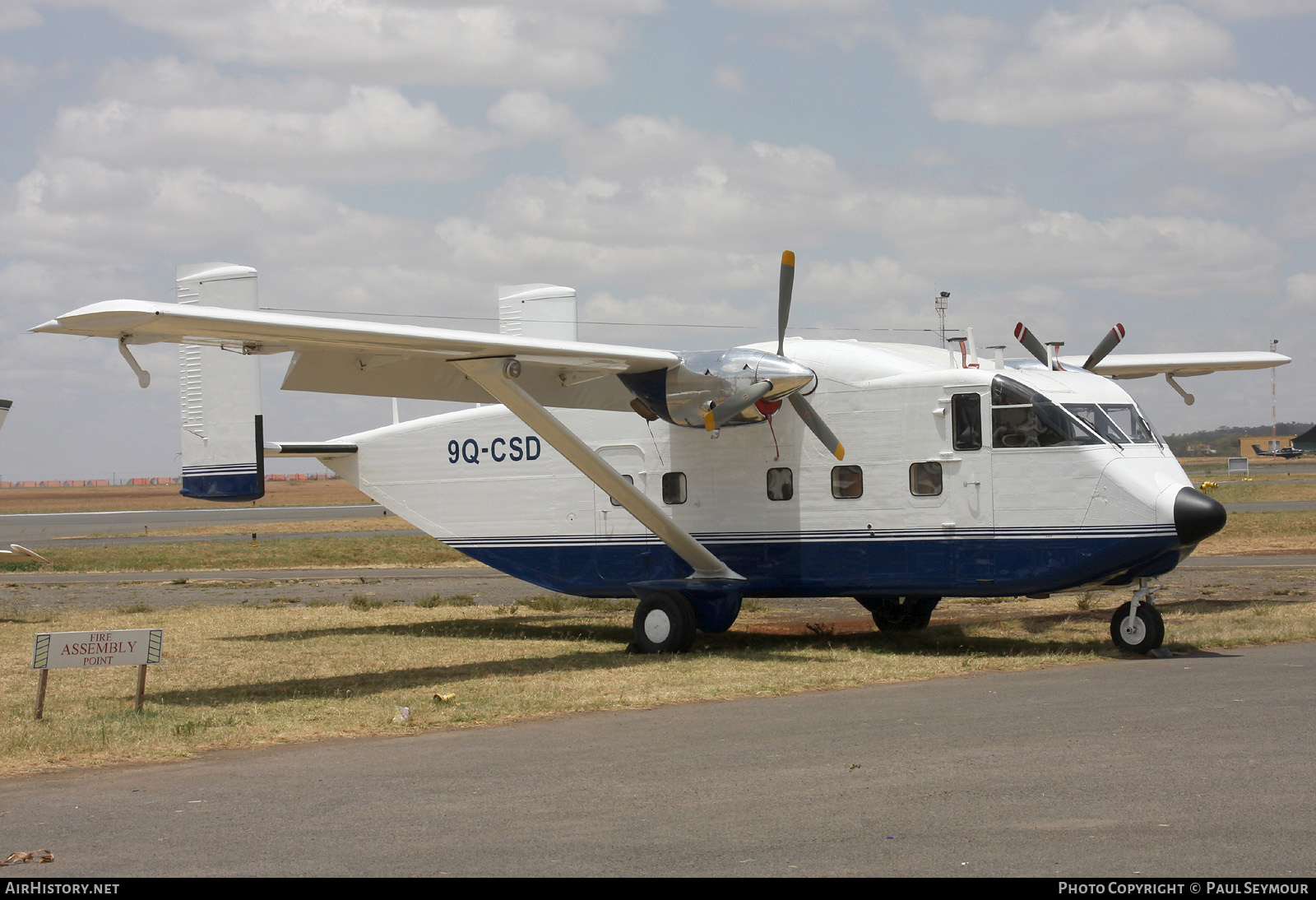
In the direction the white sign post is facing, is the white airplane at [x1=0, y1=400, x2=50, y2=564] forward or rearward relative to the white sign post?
rearward

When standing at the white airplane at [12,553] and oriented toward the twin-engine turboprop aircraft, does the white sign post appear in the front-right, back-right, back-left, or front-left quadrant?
front-right

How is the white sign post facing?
toward the camera

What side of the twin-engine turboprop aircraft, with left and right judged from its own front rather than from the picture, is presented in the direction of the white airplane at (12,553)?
back

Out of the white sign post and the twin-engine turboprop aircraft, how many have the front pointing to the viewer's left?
0

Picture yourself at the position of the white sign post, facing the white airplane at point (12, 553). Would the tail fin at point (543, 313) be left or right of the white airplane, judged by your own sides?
right
